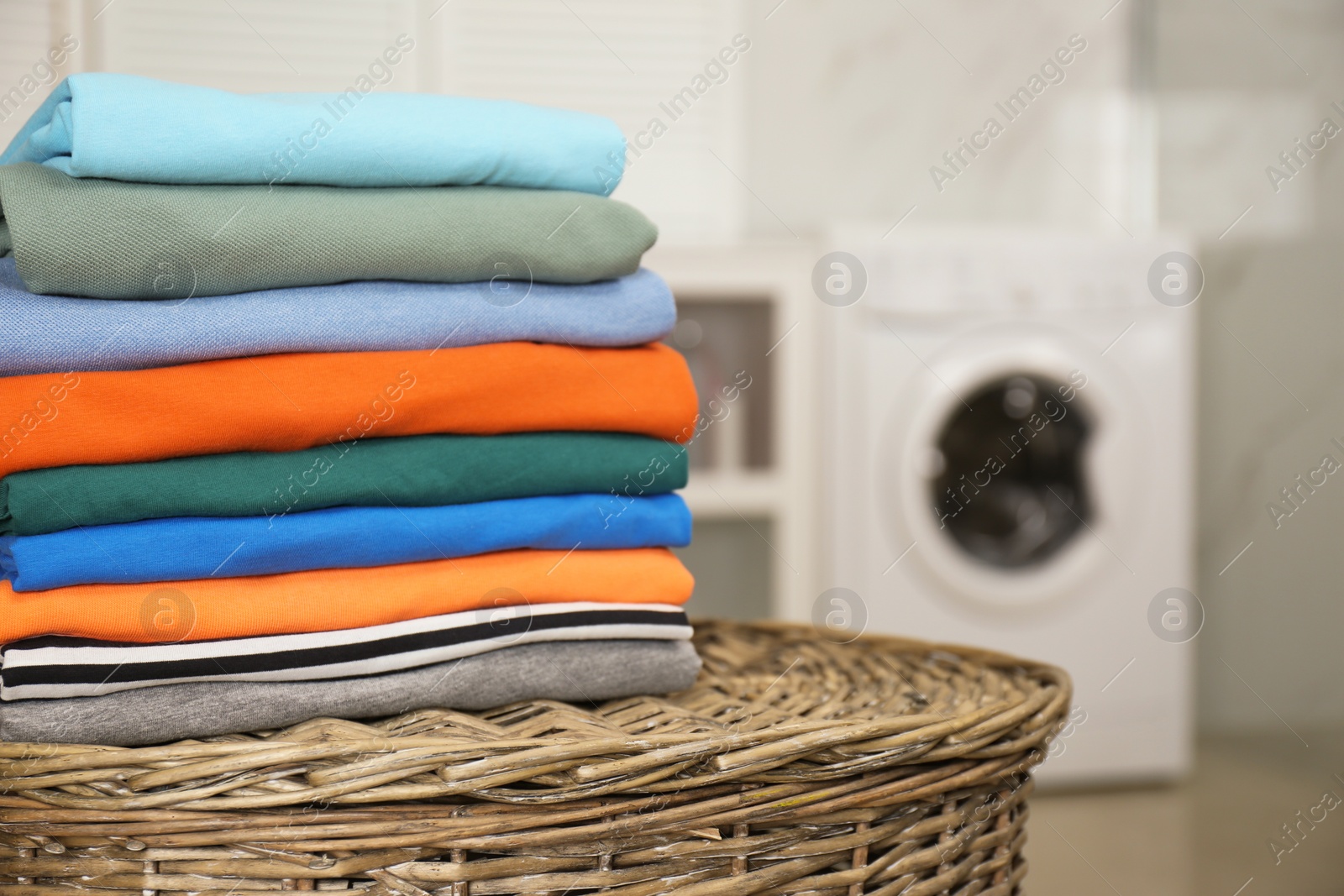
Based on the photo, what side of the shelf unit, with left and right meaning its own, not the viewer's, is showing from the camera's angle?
front

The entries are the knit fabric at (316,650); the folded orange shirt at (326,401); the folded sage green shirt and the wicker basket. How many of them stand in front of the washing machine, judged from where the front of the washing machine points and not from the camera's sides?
4

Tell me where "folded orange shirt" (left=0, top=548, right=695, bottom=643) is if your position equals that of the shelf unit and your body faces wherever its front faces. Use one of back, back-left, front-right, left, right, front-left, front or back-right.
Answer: front

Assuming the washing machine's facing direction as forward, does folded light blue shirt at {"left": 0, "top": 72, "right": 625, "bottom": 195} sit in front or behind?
in front

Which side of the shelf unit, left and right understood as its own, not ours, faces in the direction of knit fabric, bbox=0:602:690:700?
front

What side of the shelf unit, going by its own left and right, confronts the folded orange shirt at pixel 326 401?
front

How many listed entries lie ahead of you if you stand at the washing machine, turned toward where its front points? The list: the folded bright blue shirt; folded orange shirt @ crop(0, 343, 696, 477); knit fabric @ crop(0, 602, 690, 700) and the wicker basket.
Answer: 4

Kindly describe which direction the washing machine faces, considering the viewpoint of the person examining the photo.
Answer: facing the viewer

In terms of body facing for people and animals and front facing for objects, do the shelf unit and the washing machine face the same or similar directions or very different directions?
same or similar directions

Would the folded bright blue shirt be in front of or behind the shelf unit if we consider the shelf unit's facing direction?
in front

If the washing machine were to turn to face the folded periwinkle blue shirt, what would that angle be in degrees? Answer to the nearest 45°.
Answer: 0° — it already faces it
